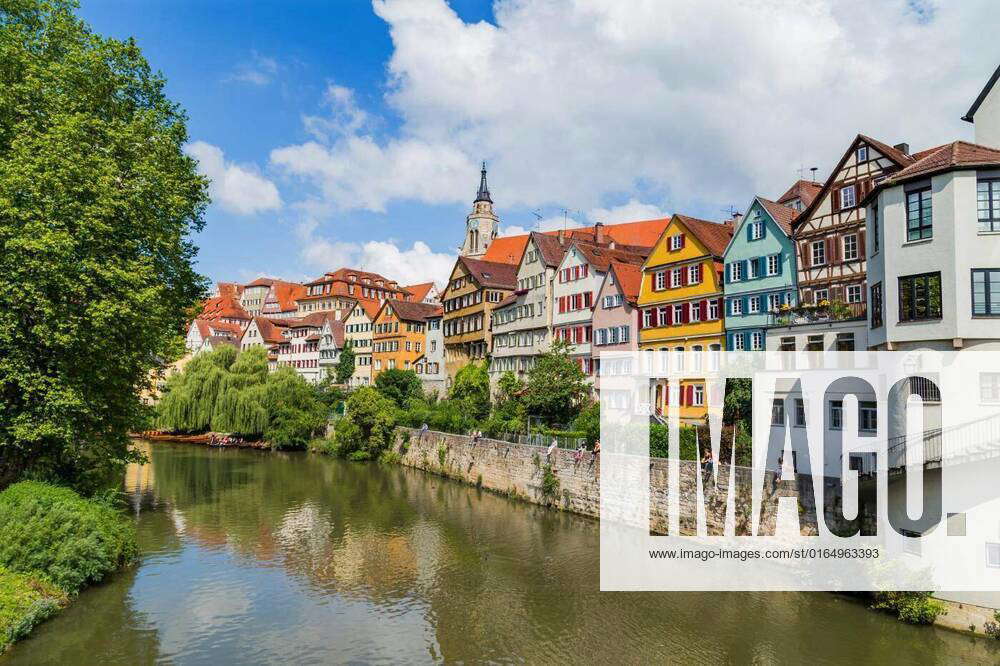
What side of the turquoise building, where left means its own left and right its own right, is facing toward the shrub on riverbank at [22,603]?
front

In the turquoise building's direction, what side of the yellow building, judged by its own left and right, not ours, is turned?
left

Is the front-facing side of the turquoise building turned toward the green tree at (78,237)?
yes

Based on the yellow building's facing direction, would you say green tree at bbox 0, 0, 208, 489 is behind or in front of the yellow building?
in front

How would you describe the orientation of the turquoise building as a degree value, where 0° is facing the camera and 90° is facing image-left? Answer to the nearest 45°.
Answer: approximately 45°

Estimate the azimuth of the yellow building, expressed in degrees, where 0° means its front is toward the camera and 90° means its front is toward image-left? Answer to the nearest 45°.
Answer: approximately 45°

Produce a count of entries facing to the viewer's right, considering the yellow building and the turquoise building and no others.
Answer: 0

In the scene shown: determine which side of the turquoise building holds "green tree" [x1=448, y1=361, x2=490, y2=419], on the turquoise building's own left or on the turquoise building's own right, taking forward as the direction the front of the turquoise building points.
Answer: on the turquoise building's own right
